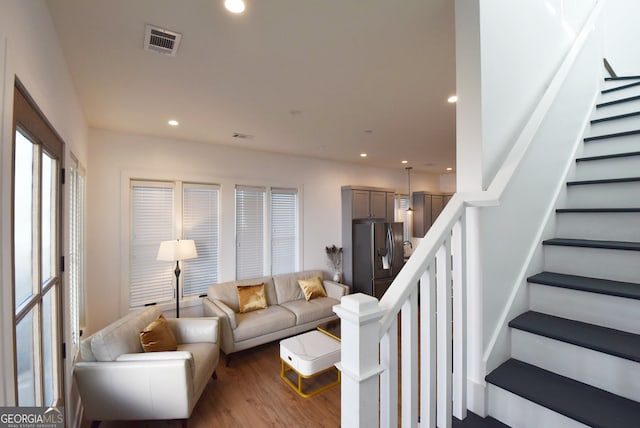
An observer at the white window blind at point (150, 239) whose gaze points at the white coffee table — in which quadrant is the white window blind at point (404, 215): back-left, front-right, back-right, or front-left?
front-left

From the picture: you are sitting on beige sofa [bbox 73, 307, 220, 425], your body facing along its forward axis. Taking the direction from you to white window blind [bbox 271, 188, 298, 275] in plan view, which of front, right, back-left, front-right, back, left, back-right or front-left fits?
front-left

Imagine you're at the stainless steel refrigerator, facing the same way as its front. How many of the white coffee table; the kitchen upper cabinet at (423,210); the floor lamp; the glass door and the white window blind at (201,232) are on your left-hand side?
1

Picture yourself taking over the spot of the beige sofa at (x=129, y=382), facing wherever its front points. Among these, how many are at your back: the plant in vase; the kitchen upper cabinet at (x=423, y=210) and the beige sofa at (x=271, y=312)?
0

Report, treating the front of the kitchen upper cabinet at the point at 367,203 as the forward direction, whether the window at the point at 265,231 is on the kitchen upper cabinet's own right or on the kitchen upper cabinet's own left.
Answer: on the kitchen upper cabinet's own right

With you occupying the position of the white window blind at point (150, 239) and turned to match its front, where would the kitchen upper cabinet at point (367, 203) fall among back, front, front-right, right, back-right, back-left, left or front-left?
front-left

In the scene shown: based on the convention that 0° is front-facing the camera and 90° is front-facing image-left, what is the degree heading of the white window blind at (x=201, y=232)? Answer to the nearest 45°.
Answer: approximately 315°

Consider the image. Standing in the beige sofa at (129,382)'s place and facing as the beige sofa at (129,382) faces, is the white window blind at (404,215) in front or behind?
in front

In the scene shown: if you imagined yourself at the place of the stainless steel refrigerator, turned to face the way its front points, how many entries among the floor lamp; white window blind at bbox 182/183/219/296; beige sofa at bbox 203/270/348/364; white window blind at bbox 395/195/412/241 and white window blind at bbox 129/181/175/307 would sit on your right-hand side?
4

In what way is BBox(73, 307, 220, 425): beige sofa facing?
to the viewer's right

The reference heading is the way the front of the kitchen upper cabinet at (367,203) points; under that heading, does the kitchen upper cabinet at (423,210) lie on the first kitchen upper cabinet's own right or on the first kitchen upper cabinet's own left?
on the first kitchen upper cabinet's own left

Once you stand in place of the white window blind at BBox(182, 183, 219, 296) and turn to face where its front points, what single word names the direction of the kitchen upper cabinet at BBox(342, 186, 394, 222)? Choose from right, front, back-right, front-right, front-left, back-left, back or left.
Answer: front-left

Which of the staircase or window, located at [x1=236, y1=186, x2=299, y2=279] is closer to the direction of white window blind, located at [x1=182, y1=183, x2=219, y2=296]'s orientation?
the staircase

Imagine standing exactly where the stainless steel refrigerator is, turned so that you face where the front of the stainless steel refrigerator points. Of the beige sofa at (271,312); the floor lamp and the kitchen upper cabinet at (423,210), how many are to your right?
2

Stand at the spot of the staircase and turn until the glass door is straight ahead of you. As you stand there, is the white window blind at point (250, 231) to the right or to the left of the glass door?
right

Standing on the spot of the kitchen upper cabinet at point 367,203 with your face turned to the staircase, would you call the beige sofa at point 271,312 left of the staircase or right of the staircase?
right

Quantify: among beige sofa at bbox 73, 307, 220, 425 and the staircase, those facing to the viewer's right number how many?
1

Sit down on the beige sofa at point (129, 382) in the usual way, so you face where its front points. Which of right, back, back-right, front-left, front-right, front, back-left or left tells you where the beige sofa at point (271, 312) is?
front-left

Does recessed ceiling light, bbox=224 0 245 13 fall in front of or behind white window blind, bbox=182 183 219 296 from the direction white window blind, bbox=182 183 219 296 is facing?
in front

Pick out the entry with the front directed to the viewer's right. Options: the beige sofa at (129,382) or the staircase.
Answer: the beige sofa

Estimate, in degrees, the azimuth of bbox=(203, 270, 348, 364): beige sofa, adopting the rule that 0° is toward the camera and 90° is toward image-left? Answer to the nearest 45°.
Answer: approximately 315°

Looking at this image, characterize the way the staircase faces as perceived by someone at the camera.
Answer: facing the viewer and to the left of the viewer
